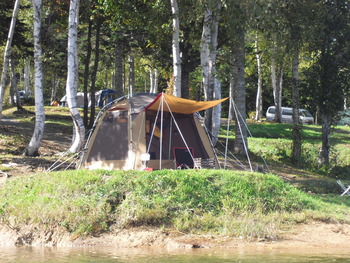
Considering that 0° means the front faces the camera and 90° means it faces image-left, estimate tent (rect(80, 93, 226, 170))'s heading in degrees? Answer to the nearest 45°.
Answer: approximately 315°

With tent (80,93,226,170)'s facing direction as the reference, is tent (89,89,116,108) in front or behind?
behind
